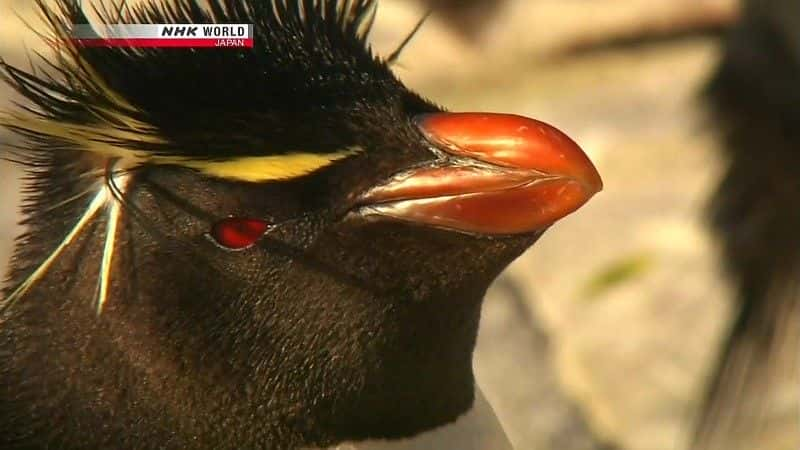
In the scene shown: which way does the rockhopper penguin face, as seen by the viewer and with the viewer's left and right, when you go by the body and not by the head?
facing to the right of the viewer
